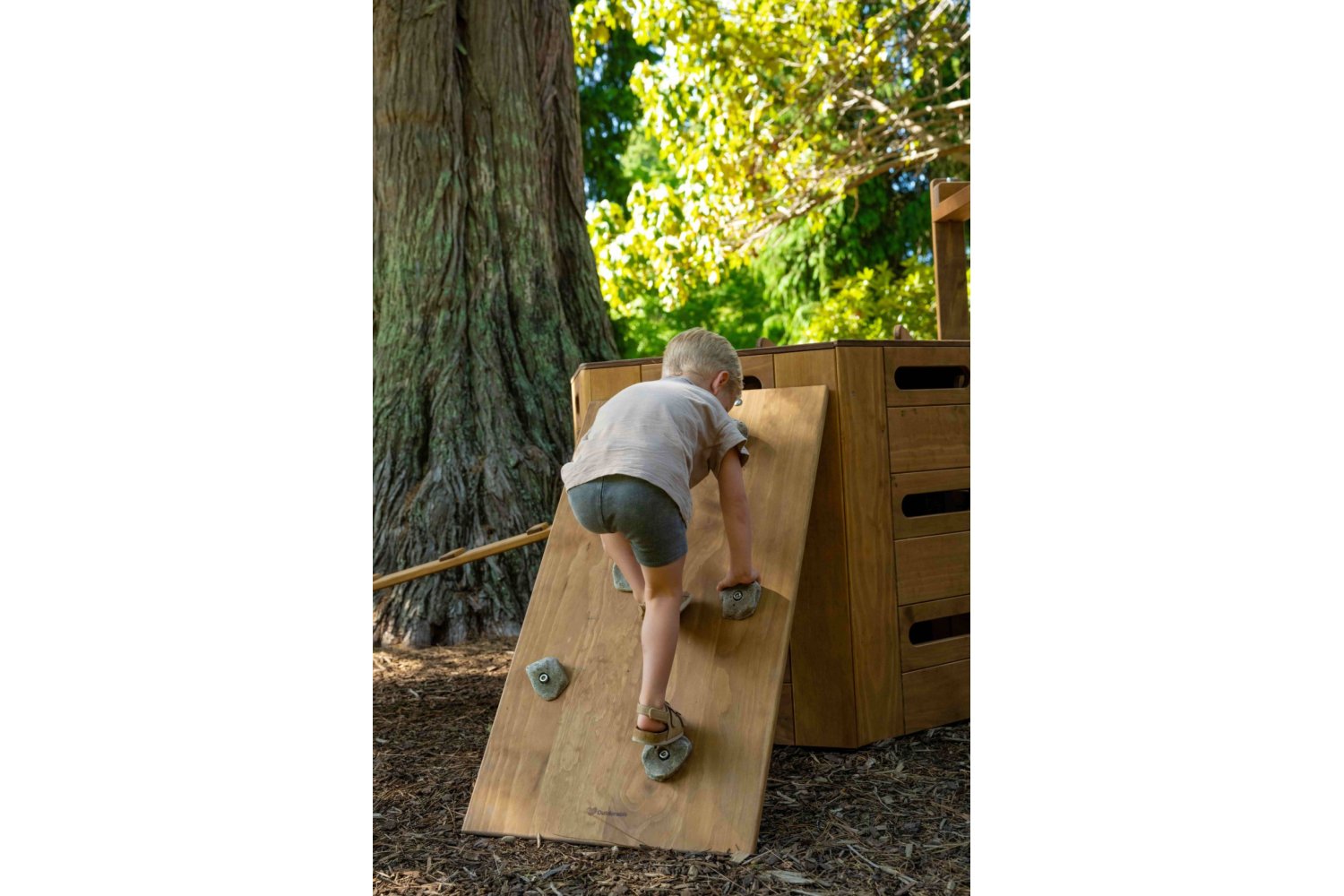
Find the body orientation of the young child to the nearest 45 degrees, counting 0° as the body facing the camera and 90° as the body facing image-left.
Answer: approximately 225°

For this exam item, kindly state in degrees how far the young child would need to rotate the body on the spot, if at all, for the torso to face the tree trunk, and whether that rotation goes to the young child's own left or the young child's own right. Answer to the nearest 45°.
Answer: approximately 45° to the young child's own left
